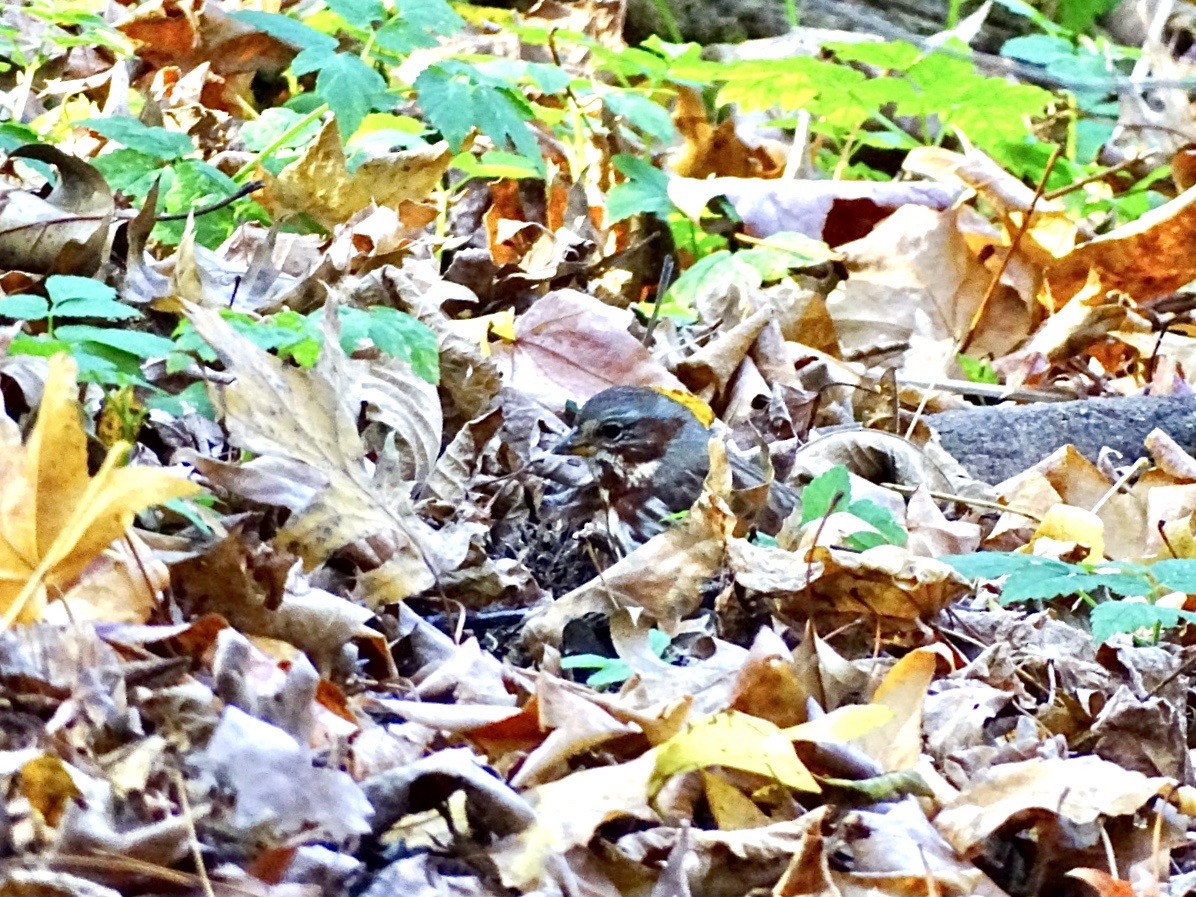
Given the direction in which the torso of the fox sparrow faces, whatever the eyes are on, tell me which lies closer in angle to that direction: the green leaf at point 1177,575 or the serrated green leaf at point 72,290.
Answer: the serrated green leaf

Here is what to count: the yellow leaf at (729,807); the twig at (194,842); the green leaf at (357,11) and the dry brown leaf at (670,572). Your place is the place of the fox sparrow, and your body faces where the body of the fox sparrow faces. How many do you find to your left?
3

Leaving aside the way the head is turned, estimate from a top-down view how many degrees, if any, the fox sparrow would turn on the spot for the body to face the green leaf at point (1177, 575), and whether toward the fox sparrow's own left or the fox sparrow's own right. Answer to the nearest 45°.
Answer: approximately 135° to the fox sparrow's own left

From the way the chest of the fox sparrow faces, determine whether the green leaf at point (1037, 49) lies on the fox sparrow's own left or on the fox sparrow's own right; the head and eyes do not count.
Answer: on the fox sparrow's own right

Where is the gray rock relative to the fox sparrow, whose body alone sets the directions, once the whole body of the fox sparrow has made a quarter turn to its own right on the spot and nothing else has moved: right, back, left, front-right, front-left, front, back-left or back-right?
front-right

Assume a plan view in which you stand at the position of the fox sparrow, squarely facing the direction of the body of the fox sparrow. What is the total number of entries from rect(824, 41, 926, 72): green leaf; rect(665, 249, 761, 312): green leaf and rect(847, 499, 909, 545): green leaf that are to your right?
2

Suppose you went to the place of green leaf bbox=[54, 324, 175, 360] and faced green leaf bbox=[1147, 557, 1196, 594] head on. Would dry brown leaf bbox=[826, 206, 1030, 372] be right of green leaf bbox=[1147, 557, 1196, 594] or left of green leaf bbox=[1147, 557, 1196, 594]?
left

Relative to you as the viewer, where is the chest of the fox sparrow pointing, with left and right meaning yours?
facing to the left of the viewer

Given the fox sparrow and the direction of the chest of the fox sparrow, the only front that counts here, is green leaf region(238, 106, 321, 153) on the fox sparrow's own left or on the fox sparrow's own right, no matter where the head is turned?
on the fox sparrow's own right

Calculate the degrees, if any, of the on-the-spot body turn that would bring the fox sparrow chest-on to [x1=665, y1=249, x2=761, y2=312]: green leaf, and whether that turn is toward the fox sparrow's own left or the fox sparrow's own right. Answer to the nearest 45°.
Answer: approximately 90° to the fox sparrow's own right
